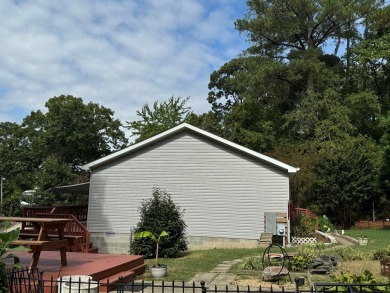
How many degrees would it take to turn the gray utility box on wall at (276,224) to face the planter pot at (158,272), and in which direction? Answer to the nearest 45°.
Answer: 0° — it already faces it

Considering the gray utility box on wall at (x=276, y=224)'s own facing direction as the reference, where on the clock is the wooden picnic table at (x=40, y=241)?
The wooden picnic table is roughly at 1 o'clock from the gray utility box on wall.

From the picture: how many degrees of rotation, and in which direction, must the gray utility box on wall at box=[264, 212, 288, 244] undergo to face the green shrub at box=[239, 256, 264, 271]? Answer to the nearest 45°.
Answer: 0° — it already faces it

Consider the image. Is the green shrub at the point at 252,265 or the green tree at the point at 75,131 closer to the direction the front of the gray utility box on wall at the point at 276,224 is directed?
the green shrub

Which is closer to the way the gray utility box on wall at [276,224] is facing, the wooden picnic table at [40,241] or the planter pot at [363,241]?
the wooden picnic table

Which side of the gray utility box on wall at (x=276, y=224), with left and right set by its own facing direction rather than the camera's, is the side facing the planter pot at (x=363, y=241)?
left

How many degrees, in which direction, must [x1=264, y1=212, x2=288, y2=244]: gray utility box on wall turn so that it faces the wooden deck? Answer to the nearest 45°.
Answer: approximately 45° to its right

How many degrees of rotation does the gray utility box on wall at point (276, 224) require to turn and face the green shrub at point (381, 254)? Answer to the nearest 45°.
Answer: approximately 45° to its left

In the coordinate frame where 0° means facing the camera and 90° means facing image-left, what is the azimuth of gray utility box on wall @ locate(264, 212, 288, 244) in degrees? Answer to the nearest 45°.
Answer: approximately 0°

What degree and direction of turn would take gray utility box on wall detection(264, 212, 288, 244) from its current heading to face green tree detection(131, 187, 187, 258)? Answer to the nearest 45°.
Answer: approximately 45° to its right

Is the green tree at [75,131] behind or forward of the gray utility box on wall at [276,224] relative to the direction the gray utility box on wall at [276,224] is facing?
behind
